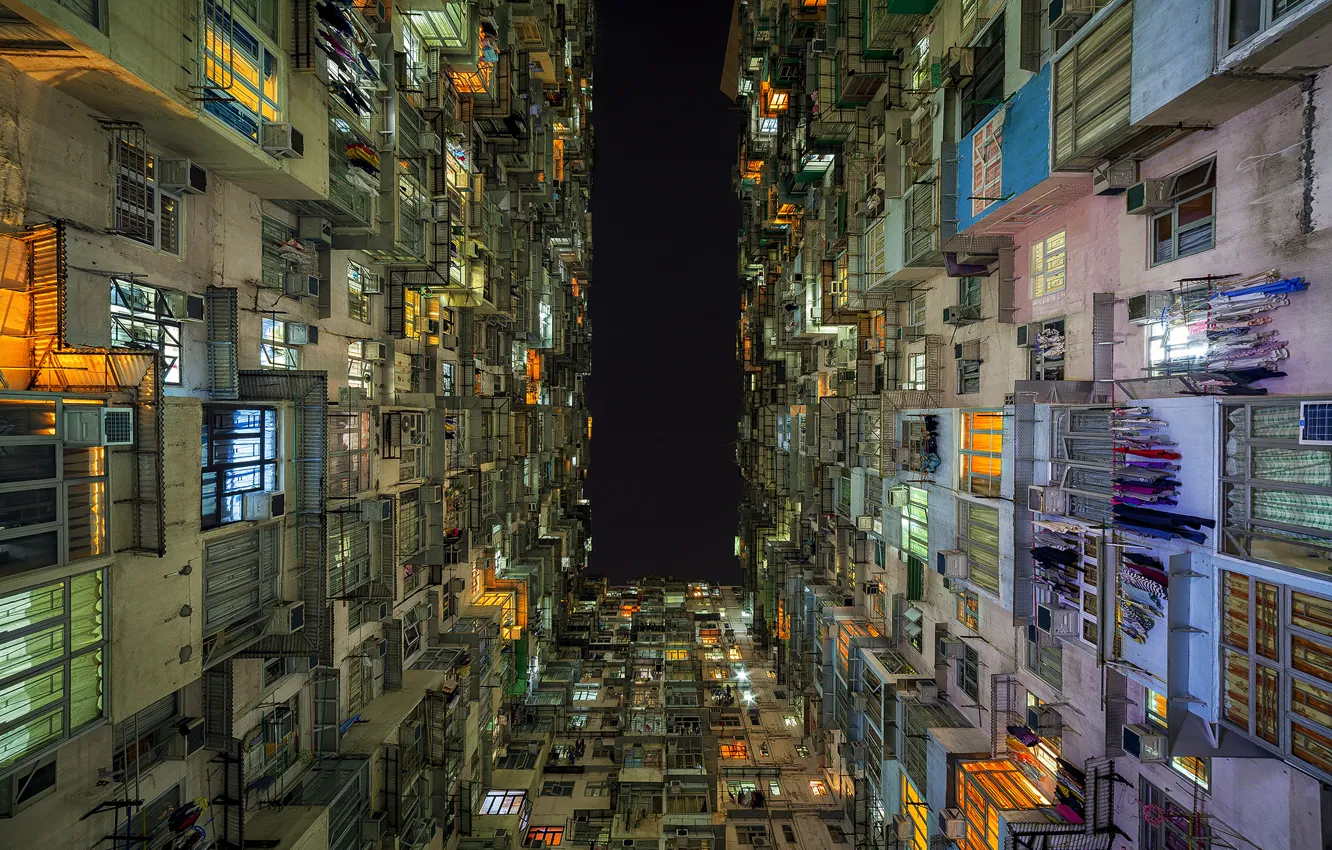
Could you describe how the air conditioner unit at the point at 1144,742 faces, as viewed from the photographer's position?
facing the viewer and to the left of the viewer

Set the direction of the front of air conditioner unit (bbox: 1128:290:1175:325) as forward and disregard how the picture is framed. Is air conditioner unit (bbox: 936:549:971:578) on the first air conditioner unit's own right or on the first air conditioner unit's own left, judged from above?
on the first air conditioner unit's own right

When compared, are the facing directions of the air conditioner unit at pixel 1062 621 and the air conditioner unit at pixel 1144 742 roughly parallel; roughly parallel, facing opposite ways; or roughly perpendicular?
roughly parallel

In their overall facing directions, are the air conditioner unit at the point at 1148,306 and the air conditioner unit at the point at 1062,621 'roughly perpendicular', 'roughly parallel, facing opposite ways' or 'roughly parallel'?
roughly parallel

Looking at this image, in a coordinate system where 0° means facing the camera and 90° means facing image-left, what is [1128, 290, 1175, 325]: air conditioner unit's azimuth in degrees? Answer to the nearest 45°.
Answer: approximately 45°
